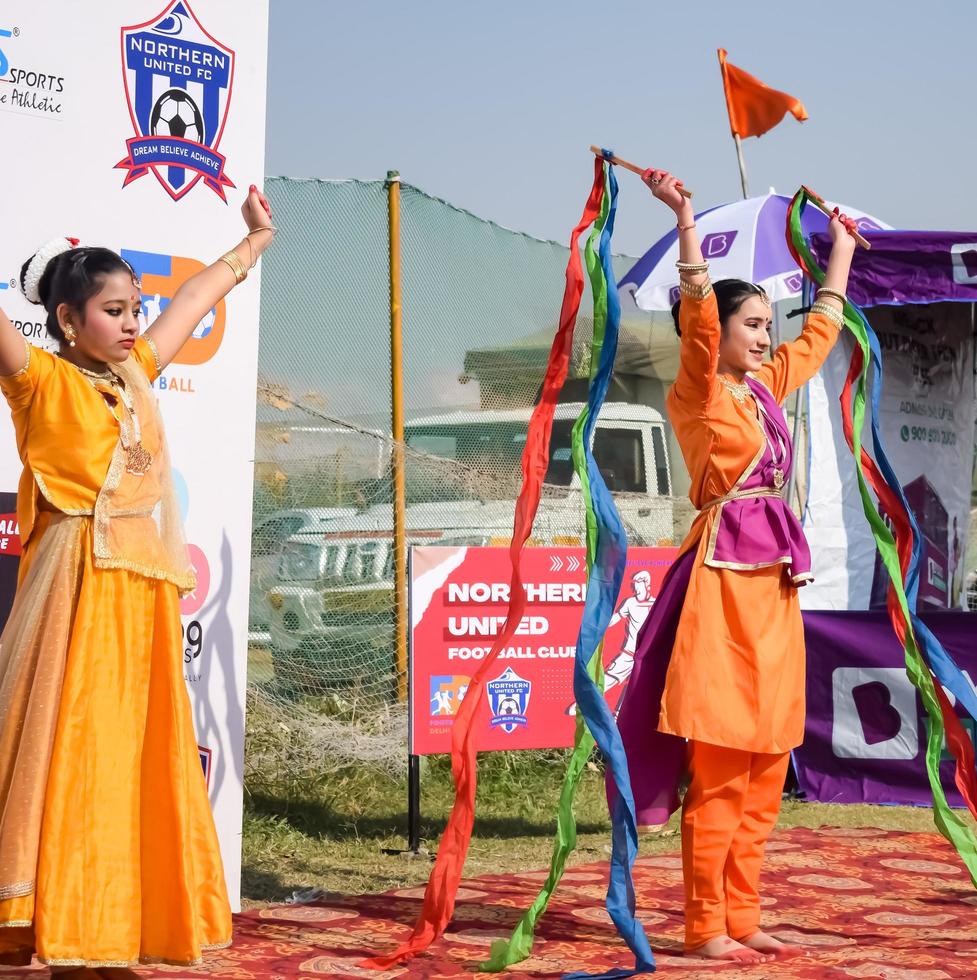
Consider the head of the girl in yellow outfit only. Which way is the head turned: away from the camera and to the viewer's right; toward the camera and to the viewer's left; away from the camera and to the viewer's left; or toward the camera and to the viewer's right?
toward the camera and to the viewer's right

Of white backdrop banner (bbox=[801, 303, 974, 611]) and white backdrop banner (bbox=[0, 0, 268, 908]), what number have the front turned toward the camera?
2

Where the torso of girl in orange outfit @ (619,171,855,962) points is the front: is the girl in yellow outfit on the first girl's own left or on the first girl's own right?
on the first girl's own right

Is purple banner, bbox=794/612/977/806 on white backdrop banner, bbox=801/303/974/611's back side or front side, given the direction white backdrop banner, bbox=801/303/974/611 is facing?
on the front side

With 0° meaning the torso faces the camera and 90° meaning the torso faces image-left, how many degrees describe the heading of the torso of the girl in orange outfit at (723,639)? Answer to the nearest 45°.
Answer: approximately 315°

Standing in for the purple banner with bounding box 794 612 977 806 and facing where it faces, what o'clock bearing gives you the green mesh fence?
The green mesh fence is roughly at 2 o'clock from the purple banner.

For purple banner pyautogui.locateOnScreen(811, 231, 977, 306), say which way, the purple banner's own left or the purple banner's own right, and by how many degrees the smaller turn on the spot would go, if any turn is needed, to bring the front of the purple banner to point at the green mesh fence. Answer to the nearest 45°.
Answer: approximately 45° to the purple banner's own right

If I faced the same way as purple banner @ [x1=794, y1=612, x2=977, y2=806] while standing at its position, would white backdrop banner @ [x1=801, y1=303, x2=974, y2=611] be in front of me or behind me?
behind

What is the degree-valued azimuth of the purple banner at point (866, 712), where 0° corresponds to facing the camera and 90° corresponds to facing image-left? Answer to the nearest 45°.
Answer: approximately 0°
